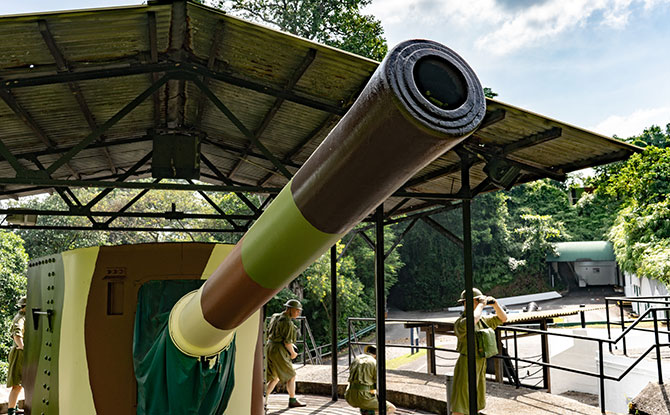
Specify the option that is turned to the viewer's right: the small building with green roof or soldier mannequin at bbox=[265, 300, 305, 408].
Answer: the soldier mannequin

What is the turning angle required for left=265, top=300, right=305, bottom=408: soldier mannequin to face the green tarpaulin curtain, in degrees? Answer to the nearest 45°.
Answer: approximately 90° to its right

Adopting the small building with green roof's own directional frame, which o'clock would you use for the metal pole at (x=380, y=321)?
The metal pole is roughly at 12 o'clock from the small building with green roof.

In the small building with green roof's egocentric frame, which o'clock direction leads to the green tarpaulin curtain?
The green tarpaulin curtain is roughly at 12 o'clock from the small building with green roof.

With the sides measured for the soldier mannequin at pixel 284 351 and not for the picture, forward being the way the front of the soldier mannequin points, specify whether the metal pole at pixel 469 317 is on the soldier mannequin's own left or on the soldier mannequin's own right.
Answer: on the soldier mannequin's own right

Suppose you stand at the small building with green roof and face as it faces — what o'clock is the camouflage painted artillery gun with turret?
The camouflage painted artillery gun with turret is roughly at 12 o'clock from the small building with green roof.

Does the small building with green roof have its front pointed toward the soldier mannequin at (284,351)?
yes
